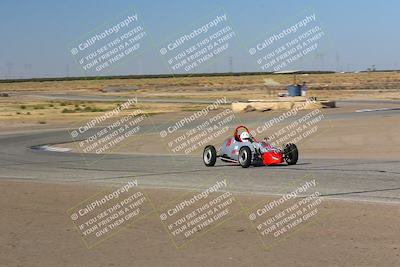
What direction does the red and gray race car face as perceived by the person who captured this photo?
facing the viewer and to the right of the viewer

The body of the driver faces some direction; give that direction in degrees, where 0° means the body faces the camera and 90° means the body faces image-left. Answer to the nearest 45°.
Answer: approximately 315°
